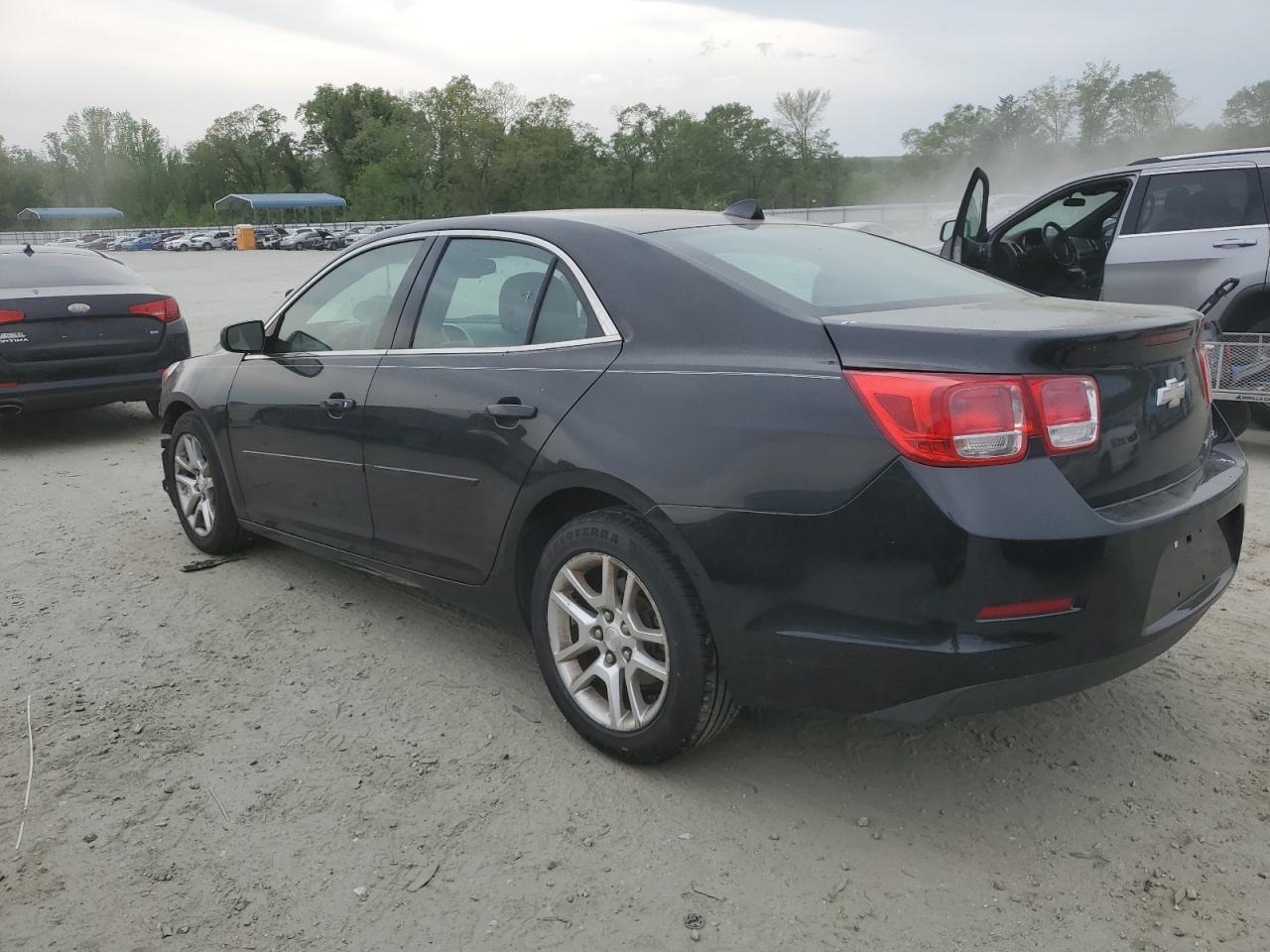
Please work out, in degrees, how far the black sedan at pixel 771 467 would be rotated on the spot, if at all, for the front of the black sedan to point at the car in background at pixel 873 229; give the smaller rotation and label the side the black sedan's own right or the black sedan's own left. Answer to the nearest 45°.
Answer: approximately 45° to the black sedan's own right

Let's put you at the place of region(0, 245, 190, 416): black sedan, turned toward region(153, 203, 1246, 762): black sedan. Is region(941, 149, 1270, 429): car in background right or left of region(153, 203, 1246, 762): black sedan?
left

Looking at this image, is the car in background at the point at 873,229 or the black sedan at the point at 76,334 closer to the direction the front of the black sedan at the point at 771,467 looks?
the black sedan

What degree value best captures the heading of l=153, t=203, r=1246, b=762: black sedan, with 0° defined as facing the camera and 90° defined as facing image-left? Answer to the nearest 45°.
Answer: approximately 135°

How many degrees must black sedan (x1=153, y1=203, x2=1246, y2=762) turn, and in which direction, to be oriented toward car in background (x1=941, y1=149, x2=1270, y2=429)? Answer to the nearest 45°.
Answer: approximately 90° to its right

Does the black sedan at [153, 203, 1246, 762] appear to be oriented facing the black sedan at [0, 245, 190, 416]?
yes

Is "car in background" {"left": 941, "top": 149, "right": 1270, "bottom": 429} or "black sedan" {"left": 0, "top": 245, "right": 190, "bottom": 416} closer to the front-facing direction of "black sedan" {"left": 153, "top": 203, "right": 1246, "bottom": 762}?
the black sedan
